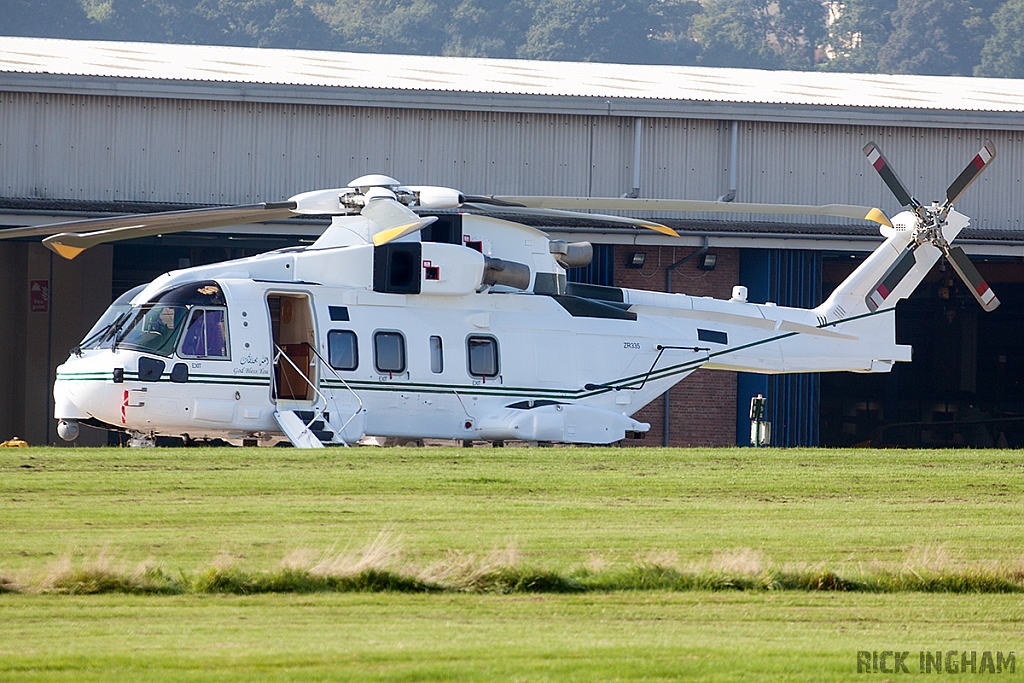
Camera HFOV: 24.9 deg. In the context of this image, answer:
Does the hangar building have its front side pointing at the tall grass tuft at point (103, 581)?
yes

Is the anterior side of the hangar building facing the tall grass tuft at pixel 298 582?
yes

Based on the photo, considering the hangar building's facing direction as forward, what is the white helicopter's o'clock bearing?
The white helicopter is roughly at 12 o'clock from the hangar building.

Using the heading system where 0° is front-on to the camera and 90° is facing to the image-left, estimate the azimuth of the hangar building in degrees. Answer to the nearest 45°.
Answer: approximately 0°
